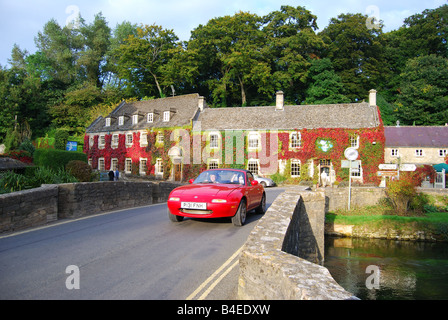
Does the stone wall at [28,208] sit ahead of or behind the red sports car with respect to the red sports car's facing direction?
ahead

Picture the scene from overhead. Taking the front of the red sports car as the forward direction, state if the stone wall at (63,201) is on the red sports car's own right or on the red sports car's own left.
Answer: on the red sports car's own right

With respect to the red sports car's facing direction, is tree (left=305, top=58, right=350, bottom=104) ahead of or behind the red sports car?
behind

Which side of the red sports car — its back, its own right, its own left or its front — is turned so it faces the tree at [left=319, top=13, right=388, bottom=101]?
back

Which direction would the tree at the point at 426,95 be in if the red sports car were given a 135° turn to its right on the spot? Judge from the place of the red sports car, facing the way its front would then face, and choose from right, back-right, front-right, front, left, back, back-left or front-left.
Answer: front-right

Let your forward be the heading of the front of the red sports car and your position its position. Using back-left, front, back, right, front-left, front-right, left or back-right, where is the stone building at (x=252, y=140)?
back-right

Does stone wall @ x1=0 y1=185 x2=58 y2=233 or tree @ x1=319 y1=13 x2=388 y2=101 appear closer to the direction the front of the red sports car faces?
the stone wall

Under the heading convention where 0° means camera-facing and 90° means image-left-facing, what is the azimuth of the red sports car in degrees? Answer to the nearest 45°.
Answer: approximately 45°
